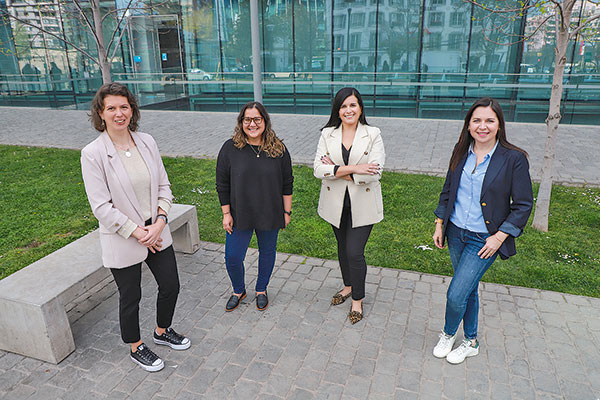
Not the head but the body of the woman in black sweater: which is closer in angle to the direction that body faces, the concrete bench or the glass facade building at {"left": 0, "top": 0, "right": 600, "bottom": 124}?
the concrete bench

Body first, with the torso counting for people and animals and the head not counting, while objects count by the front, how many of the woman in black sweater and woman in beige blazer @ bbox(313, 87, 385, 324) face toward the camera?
2

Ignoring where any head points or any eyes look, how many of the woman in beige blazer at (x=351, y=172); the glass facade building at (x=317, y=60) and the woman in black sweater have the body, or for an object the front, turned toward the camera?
3

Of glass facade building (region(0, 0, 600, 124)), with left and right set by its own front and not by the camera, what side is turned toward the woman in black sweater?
front

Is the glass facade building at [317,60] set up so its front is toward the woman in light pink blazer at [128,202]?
yes

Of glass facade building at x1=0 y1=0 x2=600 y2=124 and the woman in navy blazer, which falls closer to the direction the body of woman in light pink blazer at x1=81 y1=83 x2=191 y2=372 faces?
the woman in navy blazer

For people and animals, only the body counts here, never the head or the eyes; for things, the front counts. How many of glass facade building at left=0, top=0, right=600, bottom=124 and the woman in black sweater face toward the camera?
2

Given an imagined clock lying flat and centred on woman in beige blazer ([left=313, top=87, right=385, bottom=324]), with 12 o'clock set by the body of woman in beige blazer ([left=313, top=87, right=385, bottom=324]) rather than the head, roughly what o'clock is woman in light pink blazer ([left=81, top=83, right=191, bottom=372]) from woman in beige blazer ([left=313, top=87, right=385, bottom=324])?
woman in light pink blazer ([left=81, top=83, right=191, bottom=372]) is roughly at 2 o'clock from woman in beige blazer ([left=313, top=87, right=385, bottom=324]).

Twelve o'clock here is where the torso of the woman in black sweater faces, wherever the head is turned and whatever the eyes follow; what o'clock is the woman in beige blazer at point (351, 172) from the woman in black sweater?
The woman in beige blazer is roughly at 9 o'clock from the woman in black sweater.

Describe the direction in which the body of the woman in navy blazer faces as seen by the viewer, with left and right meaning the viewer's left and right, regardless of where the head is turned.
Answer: facing the viewer and to the left of the viewer

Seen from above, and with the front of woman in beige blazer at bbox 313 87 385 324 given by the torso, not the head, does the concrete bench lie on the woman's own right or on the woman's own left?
on the woman's own right

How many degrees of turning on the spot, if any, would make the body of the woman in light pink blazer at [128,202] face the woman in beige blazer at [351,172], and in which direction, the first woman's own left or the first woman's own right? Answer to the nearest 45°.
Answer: approximately 45° to the first woman's own left

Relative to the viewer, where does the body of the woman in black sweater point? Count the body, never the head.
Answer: toward the camera
